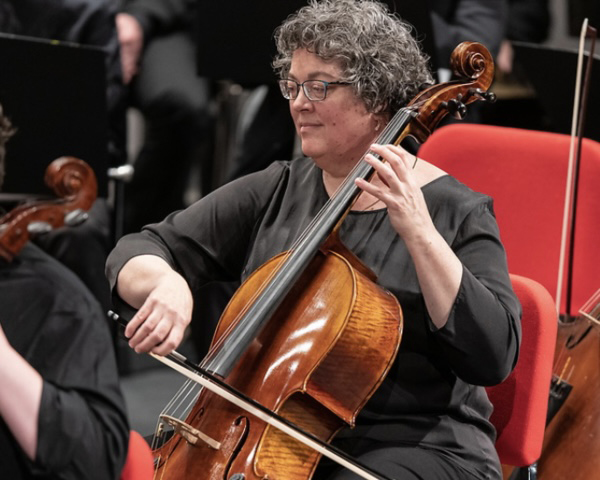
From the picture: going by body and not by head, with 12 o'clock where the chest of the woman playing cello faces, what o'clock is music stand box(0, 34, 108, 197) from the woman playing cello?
The music stand is roughly at 3 o'clock from the woman playing cello.

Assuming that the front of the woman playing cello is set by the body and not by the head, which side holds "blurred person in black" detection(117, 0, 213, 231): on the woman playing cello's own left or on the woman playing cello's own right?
on the woman playing cello's own right

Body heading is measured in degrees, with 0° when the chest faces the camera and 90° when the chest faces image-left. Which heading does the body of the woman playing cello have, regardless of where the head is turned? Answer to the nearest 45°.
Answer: approximately 45°

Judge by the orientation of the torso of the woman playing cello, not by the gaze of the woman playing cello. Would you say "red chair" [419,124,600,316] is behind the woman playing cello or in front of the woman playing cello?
behind

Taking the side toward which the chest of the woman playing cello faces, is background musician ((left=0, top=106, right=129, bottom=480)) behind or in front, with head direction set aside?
in front

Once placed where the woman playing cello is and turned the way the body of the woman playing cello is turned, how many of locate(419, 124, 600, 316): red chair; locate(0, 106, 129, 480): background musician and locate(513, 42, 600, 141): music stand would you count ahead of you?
1

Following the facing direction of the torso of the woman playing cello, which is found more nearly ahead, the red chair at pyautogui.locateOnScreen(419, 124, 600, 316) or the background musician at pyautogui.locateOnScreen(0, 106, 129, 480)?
the background musician

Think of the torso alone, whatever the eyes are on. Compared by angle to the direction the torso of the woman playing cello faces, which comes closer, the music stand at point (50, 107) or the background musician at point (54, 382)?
the background musician
